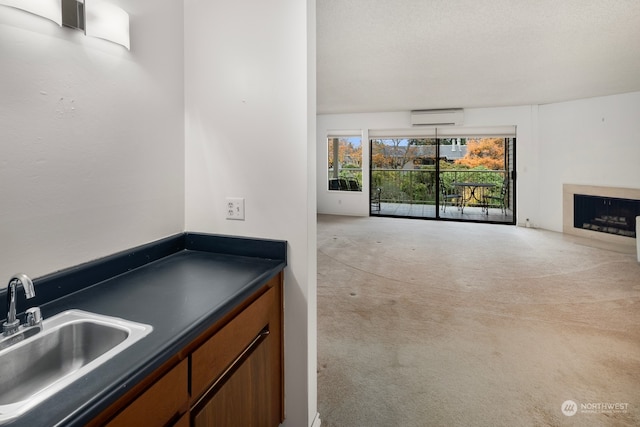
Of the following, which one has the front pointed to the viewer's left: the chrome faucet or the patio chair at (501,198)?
the patio chair

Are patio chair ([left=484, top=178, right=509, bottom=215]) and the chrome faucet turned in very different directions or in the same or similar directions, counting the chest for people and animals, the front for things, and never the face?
very different directions

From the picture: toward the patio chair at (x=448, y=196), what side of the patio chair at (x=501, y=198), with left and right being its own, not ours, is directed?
front

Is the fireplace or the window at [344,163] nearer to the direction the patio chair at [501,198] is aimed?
the window

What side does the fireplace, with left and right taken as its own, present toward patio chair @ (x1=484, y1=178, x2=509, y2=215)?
right

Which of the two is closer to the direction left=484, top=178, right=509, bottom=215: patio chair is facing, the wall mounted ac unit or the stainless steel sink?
the wall mounted ac unit

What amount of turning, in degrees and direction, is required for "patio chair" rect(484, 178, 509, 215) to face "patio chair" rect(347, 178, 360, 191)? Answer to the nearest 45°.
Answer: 0° — it already faces it

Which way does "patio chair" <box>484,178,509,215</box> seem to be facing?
to the viewer's left

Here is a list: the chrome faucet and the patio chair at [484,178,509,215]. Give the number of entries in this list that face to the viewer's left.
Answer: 1
